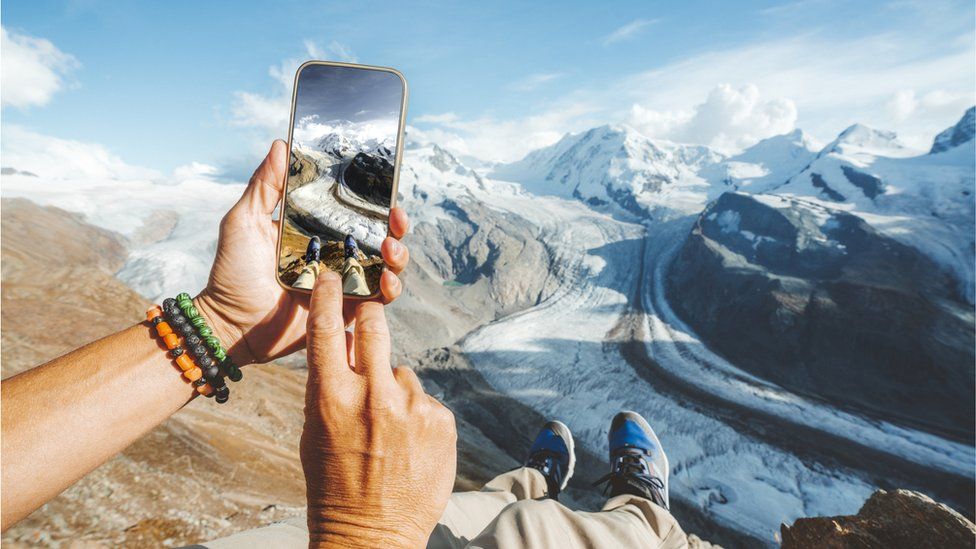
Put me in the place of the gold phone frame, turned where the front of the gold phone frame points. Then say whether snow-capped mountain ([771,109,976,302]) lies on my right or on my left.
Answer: on my left

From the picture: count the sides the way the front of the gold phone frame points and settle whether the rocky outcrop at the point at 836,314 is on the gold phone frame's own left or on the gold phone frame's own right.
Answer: on the gold phone frame's own left

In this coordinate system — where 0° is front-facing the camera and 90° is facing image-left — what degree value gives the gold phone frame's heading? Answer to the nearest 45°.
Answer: approximately 0°

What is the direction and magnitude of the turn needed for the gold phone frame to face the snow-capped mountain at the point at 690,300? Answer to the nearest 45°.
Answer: approximately 135° to its left

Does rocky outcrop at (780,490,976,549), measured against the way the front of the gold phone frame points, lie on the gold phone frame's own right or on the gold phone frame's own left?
on the gold phone frame's own left

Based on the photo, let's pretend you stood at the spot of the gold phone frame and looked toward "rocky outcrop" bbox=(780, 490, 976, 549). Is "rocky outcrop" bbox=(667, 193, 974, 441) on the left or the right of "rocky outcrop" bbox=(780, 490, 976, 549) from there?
left
